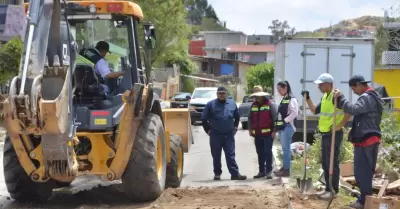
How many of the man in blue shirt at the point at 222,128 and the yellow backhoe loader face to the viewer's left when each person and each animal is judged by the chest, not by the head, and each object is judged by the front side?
0

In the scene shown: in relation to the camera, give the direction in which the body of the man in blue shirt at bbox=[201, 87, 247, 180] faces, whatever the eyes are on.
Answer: toward the camera

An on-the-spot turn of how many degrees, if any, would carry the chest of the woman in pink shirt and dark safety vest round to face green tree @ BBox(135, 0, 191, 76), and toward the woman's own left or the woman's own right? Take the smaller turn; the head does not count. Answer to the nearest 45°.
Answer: approximately 90° to the woman's own right

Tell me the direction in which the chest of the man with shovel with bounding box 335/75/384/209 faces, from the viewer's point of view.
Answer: to the viewer's left

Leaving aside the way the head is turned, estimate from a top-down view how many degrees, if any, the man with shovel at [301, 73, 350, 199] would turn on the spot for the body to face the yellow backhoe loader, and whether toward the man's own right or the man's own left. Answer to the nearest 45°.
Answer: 0° — they already face it

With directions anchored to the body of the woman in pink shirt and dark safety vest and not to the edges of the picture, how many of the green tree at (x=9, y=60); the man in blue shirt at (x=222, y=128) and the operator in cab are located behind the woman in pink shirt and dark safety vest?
0

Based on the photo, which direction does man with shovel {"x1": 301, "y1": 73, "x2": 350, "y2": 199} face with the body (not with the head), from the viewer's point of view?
to the viewer's left

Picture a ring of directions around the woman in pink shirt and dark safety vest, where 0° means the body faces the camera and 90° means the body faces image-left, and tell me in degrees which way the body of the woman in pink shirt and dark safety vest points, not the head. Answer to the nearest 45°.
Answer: approximately 90°

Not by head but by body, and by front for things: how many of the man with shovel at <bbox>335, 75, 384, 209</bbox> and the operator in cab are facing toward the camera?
0

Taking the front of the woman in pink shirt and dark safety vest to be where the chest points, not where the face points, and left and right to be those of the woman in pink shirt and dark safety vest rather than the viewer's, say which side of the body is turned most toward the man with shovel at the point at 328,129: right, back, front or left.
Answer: left
